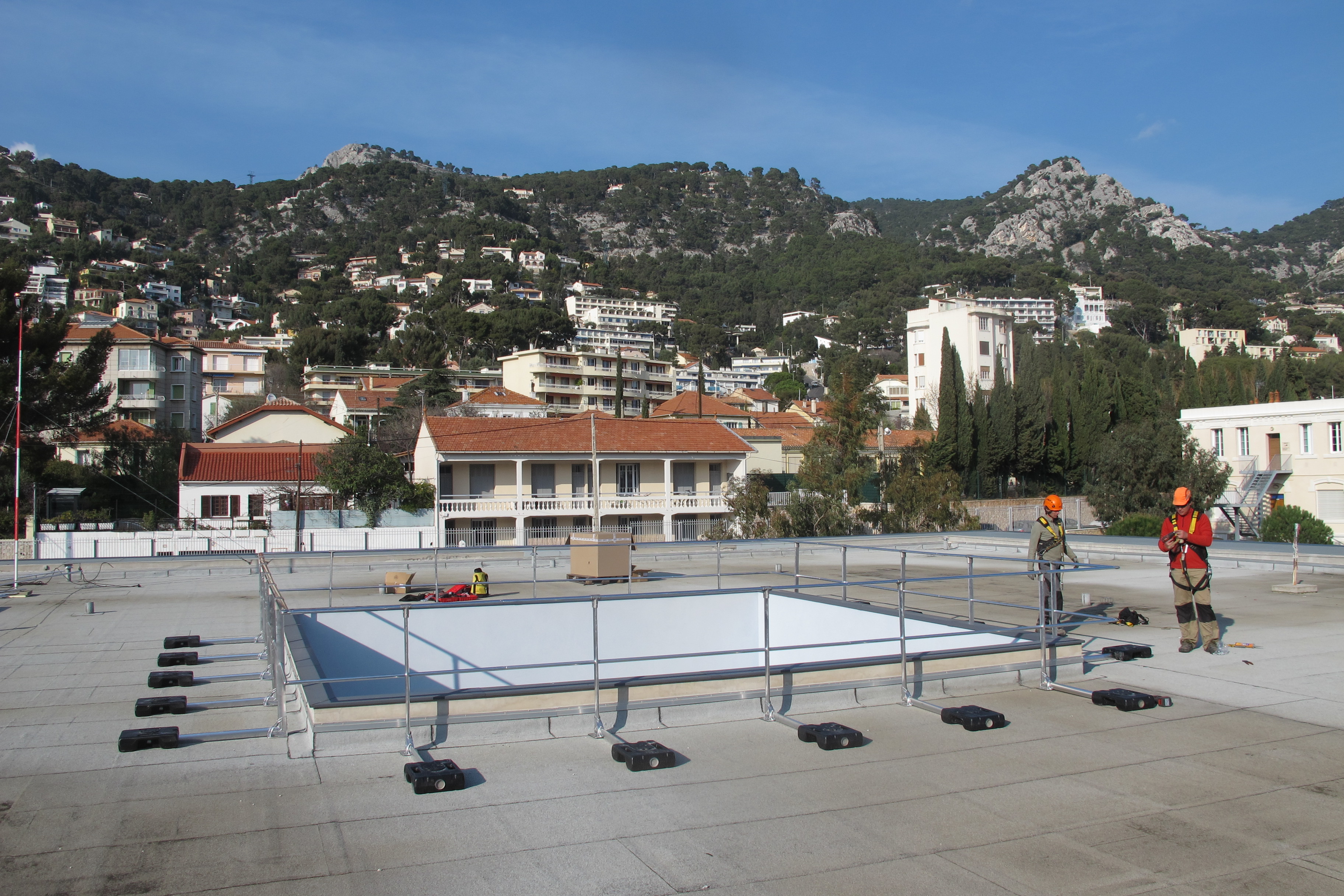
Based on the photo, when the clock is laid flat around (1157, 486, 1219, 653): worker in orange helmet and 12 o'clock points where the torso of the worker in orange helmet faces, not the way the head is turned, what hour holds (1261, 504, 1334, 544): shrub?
The shrub is roughly at 6 o'clock from the worker in orange helmet.

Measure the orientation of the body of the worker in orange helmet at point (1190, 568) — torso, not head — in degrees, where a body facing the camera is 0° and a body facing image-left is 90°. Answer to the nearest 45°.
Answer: approximately 0°

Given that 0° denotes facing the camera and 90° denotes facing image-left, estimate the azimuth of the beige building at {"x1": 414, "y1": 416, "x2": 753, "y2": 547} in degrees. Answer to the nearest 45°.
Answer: approximately 0°

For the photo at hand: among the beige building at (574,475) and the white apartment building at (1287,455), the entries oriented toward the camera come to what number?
2

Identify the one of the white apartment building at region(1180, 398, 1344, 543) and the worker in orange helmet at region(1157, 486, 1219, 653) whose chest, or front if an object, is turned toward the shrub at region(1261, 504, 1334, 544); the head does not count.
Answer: the white apartment building

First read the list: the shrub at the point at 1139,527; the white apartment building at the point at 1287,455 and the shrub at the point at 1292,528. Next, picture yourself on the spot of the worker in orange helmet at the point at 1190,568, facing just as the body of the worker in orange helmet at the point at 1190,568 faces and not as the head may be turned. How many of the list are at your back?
3

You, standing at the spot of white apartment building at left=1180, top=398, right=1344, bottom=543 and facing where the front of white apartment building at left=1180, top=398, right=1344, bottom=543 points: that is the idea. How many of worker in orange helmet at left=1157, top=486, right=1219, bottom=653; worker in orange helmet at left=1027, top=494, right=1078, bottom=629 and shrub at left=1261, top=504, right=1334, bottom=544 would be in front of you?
3

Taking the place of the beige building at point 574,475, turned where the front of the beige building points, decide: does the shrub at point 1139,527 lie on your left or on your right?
on your left

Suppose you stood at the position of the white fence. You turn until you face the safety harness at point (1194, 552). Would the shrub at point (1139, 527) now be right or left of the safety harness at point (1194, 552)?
left
